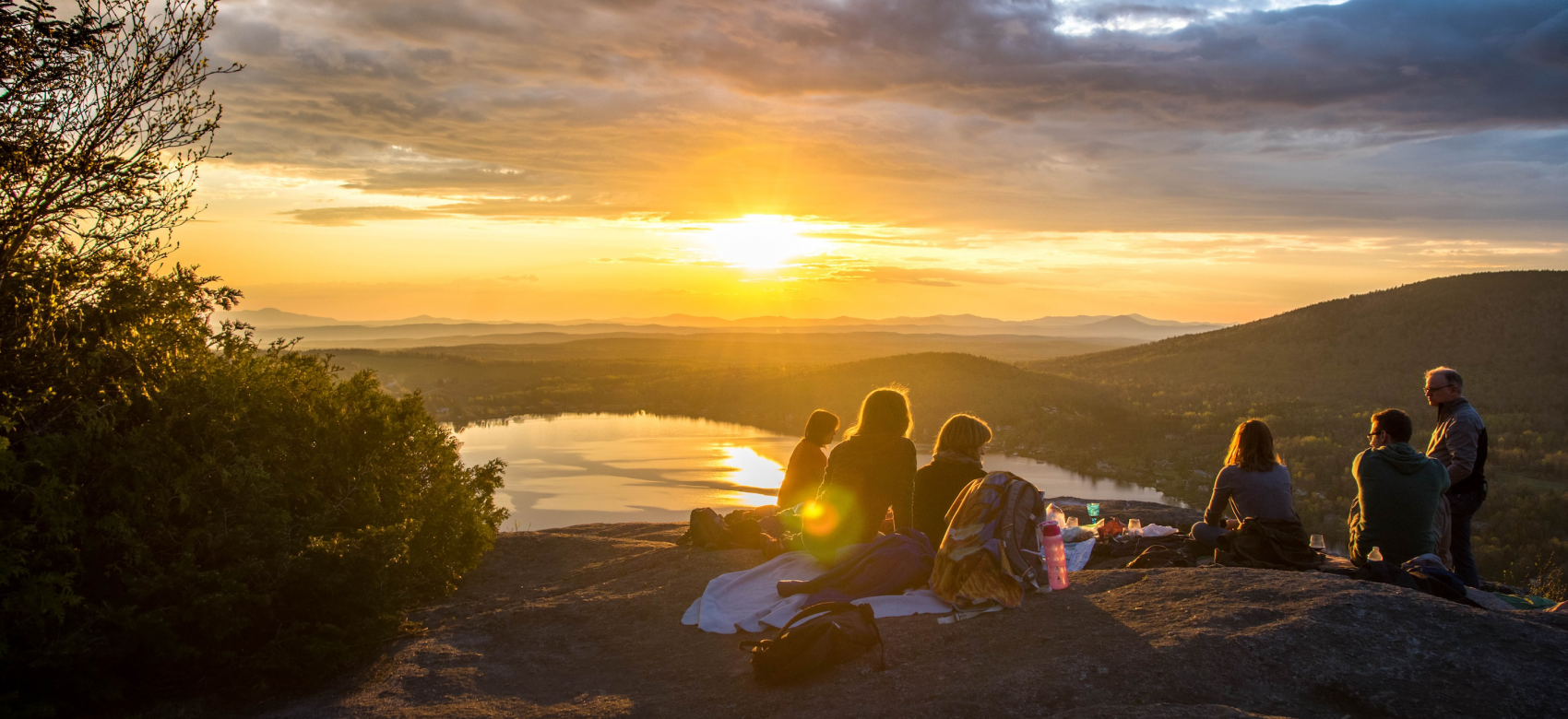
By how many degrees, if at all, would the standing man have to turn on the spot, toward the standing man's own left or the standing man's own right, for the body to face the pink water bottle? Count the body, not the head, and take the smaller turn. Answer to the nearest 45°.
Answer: approximately 45° to the standing man's own left

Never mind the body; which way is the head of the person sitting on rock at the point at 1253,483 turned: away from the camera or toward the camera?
away from the camera

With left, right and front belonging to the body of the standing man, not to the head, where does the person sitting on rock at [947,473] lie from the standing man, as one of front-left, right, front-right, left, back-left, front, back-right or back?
front-left

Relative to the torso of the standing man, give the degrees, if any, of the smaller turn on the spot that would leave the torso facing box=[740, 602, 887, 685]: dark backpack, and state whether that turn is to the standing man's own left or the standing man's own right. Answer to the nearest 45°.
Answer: approximately 45° to the standing man's own left

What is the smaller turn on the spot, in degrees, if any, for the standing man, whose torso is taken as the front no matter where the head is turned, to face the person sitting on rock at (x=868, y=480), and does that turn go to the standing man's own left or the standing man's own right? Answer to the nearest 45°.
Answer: approximately 45° to the standing man's own left

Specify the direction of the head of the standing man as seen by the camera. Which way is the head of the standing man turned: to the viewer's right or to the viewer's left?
to the viewer's left

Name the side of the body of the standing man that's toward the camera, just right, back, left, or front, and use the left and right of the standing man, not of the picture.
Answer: left

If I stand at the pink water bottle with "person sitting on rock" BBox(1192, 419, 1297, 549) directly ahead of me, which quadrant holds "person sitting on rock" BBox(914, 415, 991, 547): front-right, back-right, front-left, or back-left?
back-left

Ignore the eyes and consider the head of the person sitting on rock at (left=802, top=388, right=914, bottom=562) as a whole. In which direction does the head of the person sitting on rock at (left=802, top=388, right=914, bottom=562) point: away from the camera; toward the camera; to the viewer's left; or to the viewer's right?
away from the camera

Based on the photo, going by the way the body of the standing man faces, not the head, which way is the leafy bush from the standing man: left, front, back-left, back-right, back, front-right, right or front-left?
front-left
